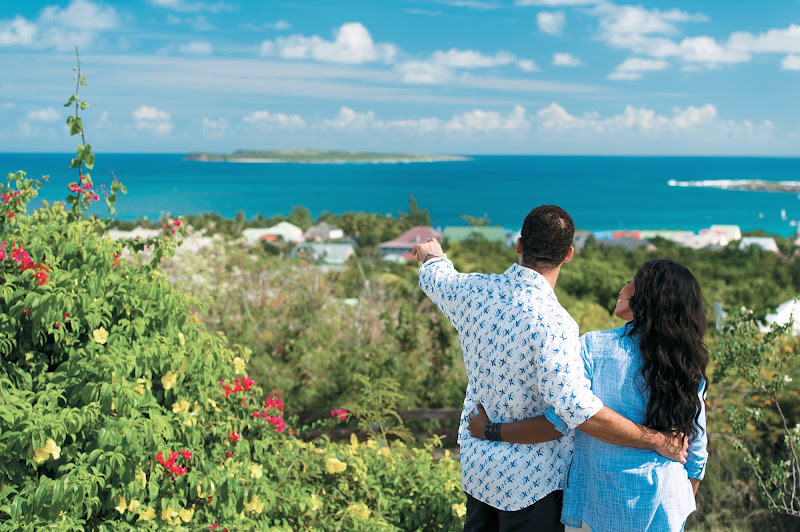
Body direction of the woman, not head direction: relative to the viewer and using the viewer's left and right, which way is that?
facing away from the viewer and to the left of the viewer

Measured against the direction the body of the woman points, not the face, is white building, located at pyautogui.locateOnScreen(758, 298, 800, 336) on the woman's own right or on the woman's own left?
on the woman's own right

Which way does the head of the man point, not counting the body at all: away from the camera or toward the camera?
away from the camera

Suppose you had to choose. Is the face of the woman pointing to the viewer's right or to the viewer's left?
to the viewer's left
